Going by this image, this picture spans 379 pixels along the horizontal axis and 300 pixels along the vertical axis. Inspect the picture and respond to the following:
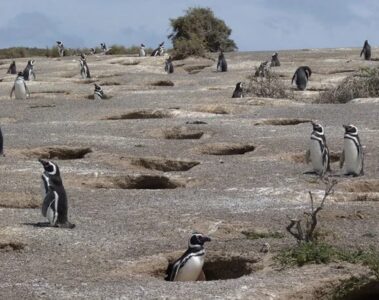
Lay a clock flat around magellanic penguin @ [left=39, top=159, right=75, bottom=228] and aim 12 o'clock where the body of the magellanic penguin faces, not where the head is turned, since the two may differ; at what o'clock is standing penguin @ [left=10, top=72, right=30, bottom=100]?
The standing penguin is roughly at 3 o'clock from the magellanic penguin.

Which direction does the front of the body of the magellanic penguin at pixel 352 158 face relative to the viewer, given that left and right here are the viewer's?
facing the viewer and to the left of the viewer

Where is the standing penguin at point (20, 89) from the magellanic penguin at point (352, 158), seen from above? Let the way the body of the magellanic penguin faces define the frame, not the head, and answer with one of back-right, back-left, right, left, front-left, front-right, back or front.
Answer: right

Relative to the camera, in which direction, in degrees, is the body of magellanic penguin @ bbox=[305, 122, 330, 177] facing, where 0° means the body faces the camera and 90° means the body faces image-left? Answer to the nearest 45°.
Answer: approximately 45°

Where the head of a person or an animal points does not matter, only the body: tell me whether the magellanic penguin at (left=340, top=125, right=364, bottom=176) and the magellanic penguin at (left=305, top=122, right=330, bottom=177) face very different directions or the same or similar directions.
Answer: same or similar directions

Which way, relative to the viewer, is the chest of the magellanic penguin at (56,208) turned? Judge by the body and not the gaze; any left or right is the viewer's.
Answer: facing to the left of the viewer

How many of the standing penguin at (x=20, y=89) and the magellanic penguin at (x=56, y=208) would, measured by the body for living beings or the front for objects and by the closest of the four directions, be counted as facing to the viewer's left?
1

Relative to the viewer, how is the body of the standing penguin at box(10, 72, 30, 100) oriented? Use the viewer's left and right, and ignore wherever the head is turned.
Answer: facing the viewer

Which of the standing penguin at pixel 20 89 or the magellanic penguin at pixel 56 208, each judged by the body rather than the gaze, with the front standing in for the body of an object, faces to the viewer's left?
the magellanic penguin

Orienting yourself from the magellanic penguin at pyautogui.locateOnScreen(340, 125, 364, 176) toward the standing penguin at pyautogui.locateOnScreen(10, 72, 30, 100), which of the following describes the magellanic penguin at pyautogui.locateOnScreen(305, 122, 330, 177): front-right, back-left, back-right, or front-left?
front-left

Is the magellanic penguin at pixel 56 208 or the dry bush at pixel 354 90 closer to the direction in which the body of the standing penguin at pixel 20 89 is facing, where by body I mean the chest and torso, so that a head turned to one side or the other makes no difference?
the magellanic penguin
